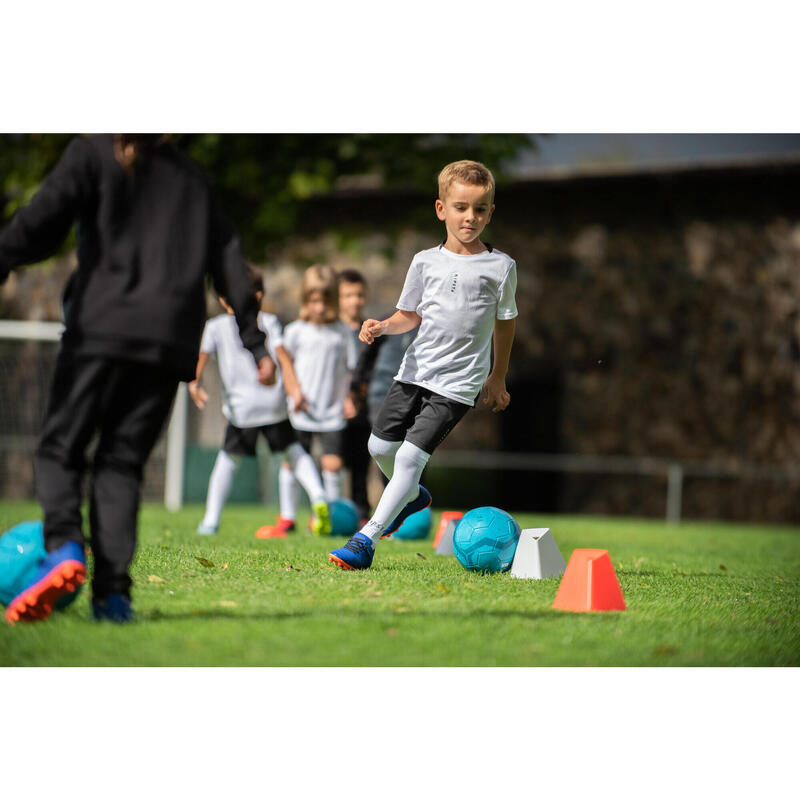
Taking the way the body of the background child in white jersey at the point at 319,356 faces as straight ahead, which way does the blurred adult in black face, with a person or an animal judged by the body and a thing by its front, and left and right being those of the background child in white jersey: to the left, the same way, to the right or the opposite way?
the opposite way

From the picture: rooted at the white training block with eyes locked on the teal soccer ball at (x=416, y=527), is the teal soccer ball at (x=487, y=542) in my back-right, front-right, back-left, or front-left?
front-left

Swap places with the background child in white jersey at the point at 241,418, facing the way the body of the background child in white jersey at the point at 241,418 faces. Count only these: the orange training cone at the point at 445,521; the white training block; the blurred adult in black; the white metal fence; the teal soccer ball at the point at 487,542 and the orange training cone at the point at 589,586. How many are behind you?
1

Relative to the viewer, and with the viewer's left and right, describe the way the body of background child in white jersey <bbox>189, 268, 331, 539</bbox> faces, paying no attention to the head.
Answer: facing the viewer

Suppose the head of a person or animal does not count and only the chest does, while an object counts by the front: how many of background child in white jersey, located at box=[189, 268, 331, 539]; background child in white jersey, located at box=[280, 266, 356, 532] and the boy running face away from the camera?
0

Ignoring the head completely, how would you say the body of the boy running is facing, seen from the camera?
toward the camera

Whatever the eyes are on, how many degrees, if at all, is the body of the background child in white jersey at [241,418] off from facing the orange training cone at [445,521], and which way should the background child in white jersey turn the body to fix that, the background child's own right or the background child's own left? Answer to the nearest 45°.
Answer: approximately 45° to the background child's own left

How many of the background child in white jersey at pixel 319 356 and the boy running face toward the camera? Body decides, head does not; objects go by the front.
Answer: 2

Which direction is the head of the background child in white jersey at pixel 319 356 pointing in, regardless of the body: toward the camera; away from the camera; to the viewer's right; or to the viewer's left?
toward the camera

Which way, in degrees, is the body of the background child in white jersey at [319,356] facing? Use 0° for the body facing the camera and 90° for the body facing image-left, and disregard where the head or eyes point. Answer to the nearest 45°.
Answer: approximately 0°

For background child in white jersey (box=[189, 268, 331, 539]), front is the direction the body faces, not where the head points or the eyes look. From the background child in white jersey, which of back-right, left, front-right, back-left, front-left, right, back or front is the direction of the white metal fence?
back

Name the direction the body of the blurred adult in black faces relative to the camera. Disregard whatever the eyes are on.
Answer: away from the camera

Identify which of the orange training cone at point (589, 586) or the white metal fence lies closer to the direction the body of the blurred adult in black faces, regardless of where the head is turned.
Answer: the white metal fence

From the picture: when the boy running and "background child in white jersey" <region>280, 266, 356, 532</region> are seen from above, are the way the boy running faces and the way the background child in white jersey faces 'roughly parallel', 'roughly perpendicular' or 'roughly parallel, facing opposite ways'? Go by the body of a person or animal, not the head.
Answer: roughly parallel

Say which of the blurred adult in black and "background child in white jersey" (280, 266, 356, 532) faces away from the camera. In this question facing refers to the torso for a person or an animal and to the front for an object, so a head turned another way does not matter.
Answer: the blurred adult in black

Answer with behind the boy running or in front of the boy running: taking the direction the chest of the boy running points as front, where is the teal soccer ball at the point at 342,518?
behind

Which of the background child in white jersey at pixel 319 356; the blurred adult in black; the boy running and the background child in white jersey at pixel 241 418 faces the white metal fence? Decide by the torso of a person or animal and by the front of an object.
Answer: the blurred adult in black
